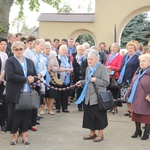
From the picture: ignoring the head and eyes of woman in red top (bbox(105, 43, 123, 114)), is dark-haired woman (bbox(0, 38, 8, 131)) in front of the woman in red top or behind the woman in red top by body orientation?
in front

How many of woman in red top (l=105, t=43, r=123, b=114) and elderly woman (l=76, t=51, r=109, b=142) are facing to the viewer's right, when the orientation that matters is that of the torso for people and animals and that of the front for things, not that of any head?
0

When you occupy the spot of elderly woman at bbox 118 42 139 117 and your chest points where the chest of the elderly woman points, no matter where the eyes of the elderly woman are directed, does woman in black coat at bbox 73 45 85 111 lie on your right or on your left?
on your right

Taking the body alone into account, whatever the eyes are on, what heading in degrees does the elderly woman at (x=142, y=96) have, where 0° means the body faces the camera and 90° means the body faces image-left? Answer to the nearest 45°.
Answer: approximately 45°

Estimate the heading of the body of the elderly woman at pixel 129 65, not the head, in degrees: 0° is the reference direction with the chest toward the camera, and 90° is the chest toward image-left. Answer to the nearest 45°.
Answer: approximately 45°
